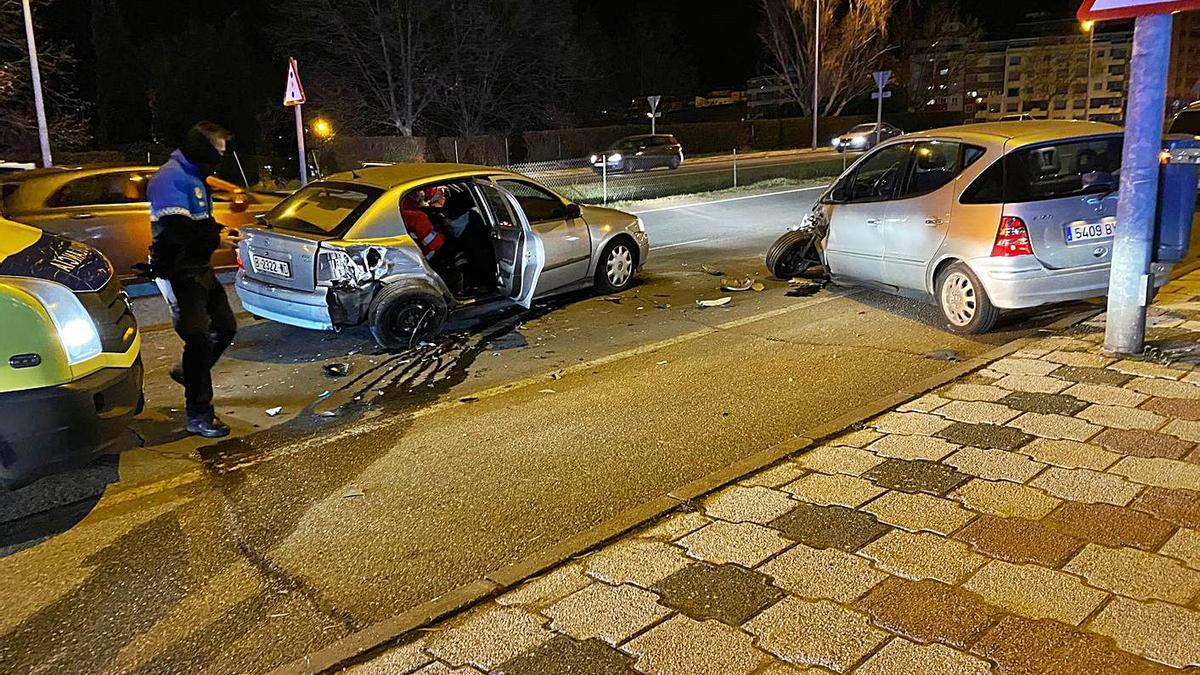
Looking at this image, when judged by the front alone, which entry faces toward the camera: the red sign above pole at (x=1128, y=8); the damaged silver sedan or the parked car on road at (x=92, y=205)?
the red sign above pole

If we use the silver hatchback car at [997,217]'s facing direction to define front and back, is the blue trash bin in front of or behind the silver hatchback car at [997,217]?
behind

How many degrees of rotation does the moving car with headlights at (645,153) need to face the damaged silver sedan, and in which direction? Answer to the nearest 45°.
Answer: approximately 45° to its left

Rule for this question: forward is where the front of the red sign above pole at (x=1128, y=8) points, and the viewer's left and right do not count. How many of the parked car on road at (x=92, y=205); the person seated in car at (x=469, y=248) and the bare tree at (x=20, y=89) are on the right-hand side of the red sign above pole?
3

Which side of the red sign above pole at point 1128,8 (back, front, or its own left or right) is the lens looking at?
front

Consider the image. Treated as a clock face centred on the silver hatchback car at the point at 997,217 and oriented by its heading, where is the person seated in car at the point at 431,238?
The person seated in car is roughly at 10 o'clock from the silver hatchback car.

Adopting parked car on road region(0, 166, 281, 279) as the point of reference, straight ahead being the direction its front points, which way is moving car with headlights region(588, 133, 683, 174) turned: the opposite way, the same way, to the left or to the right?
the opposite way

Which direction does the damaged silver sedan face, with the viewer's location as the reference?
facing away from the viewer and to the right of the viewer

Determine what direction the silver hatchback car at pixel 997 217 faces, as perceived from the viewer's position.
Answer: facing away from the viewer and to the left of the viewer

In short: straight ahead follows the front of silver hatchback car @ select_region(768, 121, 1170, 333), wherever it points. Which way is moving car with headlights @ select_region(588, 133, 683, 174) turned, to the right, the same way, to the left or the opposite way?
to the left

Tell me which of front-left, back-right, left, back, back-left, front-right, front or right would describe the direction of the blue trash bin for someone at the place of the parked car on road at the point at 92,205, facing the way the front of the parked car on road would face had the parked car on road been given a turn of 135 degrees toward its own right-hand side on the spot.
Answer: left

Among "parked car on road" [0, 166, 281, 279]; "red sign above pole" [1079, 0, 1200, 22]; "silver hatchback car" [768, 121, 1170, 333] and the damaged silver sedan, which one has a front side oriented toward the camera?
the red sign above pole

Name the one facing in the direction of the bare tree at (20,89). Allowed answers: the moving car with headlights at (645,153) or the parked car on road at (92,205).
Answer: the moving car with headlights

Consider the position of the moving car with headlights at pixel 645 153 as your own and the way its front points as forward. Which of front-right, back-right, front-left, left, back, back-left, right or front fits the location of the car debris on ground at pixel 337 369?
front-left

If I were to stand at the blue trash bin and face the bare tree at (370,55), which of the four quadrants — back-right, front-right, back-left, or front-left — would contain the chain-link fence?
front-right

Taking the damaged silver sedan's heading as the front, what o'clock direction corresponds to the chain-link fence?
The chain-link fence is roughly at 11 o'clock from the damaged silver sedan.

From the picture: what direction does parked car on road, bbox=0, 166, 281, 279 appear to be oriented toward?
to the viewer's right

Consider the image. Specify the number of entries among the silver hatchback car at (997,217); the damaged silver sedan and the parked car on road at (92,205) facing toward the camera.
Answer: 0
